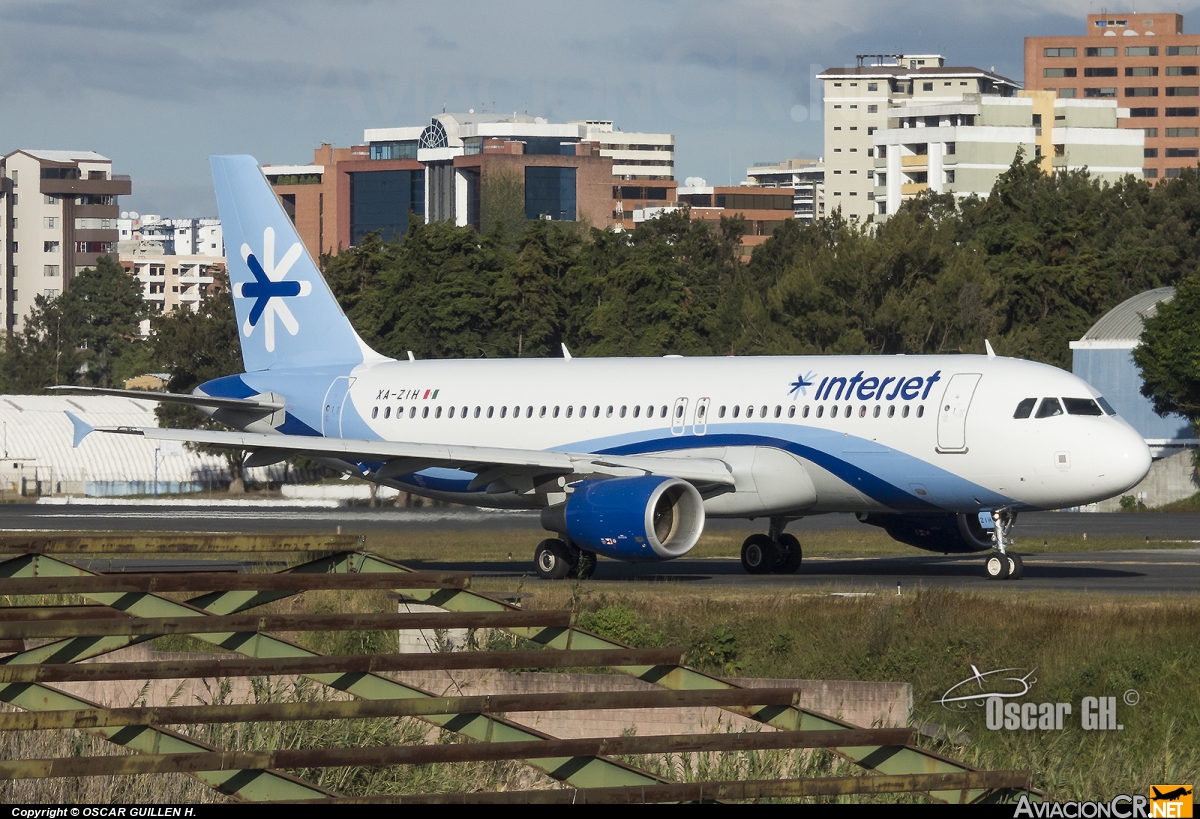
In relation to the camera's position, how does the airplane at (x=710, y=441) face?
facing the viewer and to the right of the viewer
